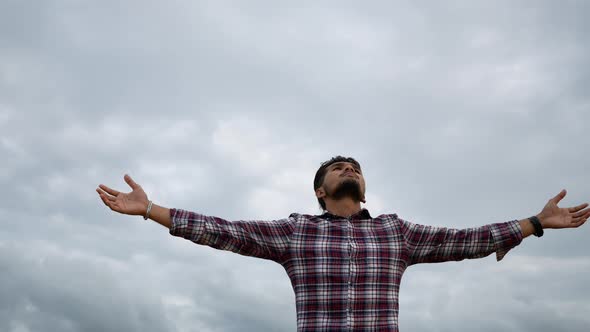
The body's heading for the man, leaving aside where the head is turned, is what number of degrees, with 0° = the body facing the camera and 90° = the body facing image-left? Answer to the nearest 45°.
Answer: approximately 0°
